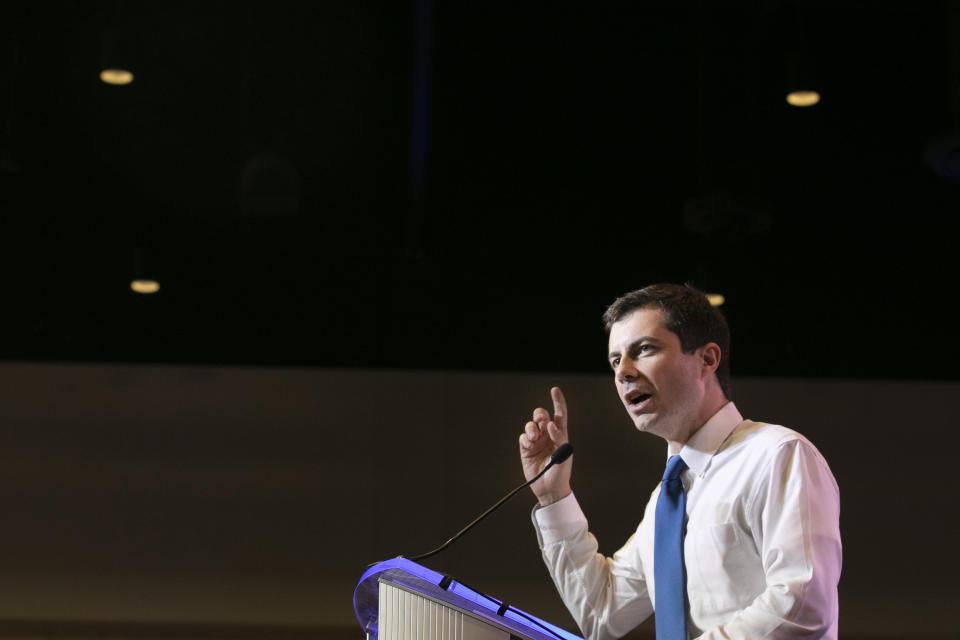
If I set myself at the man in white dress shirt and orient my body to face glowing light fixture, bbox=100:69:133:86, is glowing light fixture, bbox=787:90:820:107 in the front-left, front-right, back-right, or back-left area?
front-right

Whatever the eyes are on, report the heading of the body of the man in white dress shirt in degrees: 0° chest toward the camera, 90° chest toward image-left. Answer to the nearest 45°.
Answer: approximately 45°

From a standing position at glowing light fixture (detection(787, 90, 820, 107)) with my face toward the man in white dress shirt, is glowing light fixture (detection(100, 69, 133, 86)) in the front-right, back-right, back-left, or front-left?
front-right

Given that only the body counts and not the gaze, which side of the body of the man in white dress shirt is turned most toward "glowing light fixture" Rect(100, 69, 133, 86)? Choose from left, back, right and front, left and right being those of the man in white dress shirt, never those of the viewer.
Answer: right

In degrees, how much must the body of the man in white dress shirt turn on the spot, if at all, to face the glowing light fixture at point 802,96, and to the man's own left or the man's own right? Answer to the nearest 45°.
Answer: approximately 135° to the man's own right

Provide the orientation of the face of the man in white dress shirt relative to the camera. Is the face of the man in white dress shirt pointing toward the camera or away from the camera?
toward the camera

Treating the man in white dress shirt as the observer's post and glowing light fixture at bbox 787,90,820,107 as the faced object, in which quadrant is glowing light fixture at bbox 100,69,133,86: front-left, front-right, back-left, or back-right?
front-left
